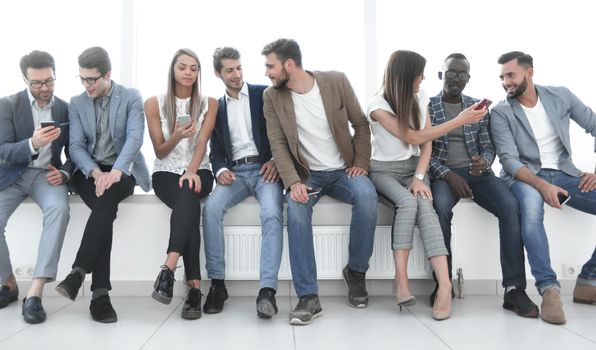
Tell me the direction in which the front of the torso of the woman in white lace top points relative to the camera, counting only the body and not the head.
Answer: toward the camera

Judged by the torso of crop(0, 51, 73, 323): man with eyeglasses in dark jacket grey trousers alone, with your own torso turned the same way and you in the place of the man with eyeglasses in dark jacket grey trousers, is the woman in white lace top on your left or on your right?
on your left

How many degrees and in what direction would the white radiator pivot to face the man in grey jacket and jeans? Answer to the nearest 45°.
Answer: approximately 90° to its left

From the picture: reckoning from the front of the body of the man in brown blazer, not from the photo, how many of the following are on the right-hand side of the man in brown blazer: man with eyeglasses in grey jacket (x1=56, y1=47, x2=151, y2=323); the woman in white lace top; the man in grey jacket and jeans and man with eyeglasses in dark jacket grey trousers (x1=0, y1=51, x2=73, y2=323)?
3

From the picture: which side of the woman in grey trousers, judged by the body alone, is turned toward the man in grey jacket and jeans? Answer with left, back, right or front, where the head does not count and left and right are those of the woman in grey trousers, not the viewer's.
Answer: left

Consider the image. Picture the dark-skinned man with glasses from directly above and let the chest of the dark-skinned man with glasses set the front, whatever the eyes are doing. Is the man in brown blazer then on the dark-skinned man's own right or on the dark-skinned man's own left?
on the dark-skinned man's own right

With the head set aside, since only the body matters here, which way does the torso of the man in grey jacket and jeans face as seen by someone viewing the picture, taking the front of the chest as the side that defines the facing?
toward the camera

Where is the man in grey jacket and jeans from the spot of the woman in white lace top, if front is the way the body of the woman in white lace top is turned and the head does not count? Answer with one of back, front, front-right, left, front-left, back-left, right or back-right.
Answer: left

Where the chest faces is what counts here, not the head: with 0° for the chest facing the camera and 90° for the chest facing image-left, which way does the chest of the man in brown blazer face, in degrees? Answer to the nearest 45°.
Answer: approximately 0°

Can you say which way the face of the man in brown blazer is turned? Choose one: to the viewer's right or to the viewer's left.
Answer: to the viewer's left

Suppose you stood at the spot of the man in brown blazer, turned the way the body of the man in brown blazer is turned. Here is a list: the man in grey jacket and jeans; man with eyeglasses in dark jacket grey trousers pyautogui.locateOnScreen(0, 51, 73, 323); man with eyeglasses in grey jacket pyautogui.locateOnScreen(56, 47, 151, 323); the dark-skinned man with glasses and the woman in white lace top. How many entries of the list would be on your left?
2
